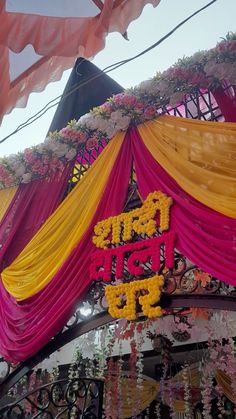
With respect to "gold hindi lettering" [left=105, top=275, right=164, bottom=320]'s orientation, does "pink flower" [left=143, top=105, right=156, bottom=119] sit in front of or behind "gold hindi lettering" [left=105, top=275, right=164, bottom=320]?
behind

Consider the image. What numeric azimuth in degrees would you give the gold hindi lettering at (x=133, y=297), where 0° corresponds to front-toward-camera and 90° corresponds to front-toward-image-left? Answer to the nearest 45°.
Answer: approximately 0°

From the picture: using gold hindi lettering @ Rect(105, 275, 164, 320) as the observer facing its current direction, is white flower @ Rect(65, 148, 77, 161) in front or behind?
behind

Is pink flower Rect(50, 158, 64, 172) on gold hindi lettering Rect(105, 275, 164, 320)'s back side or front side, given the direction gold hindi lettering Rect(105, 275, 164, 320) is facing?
on the back side

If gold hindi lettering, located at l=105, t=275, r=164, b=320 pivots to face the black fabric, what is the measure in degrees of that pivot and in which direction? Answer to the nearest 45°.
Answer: approximately 180°
